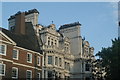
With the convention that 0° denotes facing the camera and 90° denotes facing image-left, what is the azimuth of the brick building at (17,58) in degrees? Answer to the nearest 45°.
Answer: approximately 315°
